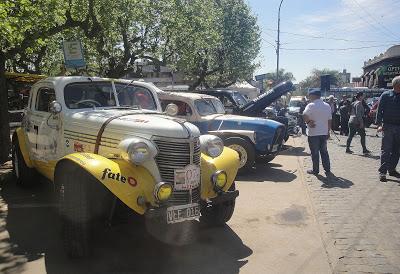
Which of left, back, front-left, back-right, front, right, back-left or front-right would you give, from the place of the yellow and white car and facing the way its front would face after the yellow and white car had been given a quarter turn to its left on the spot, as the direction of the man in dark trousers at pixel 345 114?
front

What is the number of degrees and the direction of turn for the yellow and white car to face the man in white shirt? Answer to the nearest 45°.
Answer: approximately 90° to its left

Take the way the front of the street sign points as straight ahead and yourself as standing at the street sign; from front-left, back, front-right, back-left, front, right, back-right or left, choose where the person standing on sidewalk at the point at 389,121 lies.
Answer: front-left

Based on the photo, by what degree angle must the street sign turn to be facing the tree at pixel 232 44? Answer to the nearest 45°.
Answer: approximately 135° to its left

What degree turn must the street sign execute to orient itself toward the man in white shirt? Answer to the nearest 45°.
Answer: approximately 45° to its left

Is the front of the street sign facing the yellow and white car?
yes

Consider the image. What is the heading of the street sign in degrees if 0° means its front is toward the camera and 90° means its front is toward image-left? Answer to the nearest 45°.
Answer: approximately 0°

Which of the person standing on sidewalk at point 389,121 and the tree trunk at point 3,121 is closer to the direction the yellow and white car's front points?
the person standing on sidewalk
